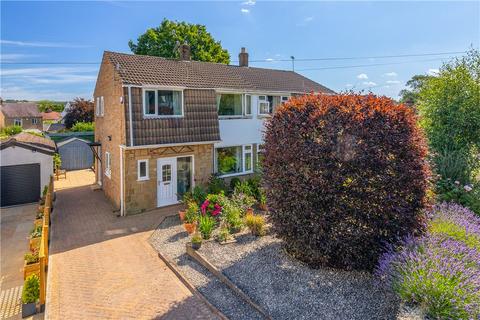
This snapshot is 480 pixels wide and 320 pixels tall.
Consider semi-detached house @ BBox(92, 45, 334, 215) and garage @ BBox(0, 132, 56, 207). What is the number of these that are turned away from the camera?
0

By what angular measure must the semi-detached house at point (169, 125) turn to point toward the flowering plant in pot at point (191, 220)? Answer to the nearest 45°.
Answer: approximately 45° to its right

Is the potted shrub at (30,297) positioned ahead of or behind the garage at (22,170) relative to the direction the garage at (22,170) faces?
ahead

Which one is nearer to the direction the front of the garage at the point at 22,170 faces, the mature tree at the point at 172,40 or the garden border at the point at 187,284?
the garden border

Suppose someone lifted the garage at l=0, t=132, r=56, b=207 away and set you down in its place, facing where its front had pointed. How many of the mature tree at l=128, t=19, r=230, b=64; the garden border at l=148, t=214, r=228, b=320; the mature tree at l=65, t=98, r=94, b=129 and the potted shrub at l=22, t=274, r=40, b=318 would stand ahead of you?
2

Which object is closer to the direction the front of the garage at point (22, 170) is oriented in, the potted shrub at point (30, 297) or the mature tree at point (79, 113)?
the potted shrub

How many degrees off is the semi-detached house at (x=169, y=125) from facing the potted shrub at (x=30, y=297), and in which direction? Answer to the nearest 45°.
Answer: approximately 45° to its right

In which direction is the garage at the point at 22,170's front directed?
toward the camera

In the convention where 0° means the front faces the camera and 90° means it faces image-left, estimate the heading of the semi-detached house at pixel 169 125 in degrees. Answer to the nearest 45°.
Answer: approximately 315°

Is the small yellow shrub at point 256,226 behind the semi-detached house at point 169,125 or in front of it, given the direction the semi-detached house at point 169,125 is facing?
in front

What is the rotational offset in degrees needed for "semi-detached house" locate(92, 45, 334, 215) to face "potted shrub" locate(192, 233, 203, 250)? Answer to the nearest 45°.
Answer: approximately 45° to its right

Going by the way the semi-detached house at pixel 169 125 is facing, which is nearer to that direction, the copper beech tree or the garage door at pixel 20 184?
the copper beech tree
